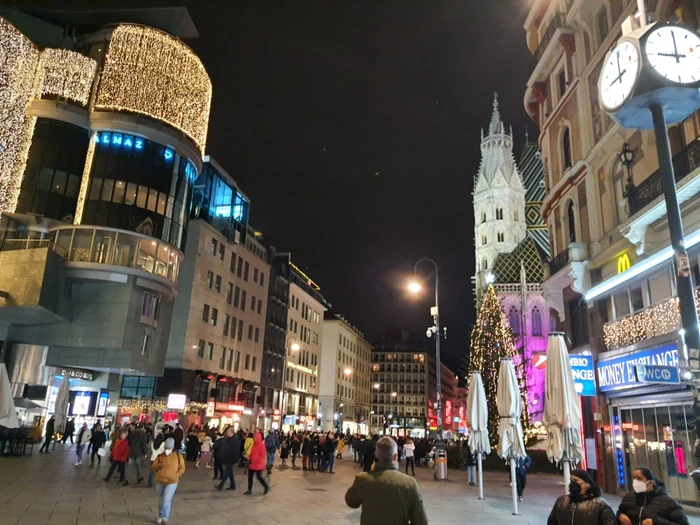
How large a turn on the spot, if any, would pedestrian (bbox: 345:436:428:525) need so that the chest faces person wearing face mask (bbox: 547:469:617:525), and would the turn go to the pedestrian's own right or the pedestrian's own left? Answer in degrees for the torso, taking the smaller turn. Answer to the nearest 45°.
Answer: approximately 45° to the pedestrian's own right

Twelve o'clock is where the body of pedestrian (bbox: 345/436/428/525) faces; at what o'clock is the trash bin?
The trash bin is roughly at 12 o'clock from the pedestrian.

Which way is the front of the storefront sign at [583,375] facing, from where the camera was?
facing the viewer

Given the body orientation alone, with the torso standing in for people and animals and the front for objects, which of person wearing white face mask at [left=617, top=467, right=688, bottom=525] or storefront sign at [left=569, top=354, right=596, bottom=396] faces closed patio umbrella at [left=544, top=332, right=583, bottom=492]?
the storefront sign

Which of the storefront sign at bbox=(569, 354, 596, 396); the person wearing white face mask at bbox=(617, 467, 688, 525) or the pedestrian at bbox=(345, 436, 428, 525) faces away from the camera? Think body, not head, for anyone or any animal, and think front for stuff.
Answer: the pedestrian

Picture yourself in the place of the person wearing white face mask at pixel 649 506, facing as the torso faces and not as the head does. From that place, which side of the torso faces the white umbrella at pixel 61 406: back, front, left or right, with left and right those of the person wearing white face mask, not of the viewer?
right

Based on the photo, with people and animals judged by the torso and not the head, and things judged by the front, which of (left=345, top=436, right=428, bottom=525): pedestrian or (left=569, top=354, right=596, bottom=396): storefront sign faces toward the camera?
the storefront sign

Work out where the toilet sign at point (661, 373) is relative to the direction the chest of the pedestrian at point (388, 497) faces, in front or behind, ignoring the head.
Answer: in front

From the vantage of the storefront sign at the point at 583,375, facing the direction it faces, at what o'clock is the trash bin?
The trash bin is roughly at 4 o'clock from the storefront sign.

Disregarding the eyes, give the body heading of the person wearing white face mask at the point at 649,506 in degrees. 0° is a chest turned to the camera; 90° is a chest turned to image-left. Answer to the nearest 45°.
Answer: approximately 45°

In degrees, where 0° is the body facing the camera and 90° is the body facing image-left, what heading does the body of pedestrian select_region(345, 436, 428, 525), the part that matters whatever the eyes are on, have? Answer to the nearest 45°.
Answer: approximately 180°
